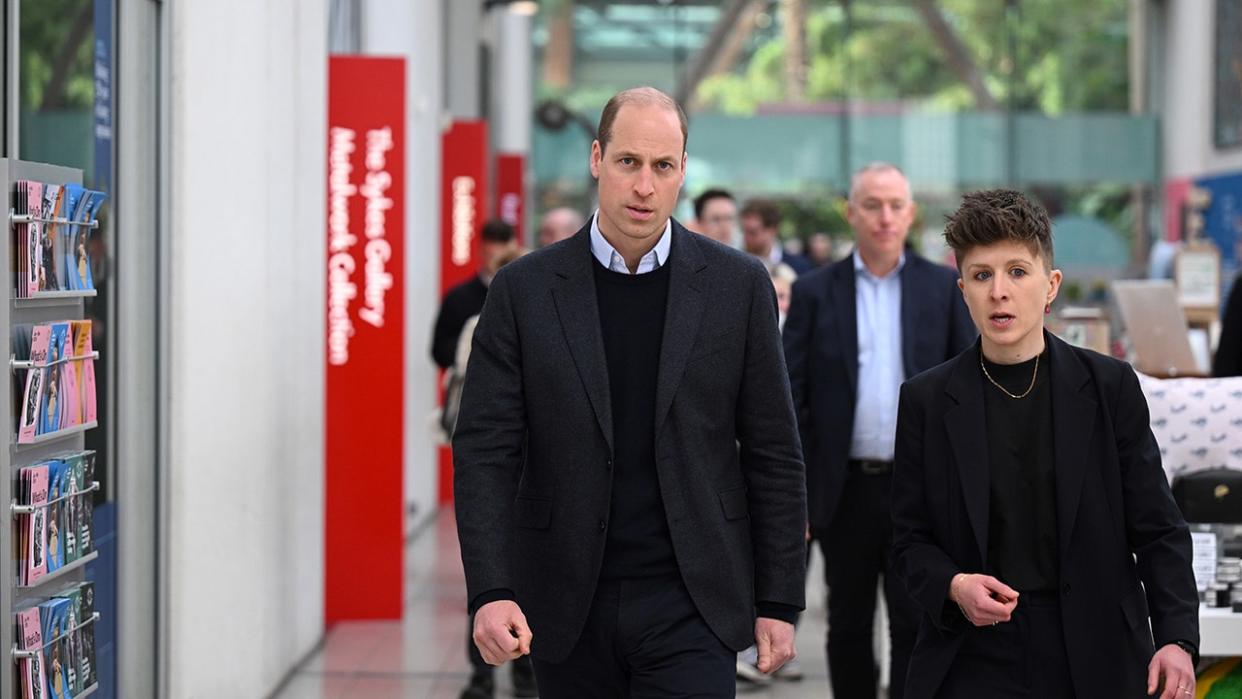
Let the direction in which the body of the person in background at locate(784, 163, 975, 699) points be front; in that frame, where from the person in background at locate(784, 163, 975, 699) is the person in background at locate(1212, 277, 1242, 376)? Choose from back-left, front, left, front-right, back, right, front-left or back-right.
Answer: back-left

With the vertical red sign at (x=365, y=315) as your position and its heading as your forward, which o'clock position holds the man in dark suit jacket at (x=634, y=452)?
The man in dark suit jacket is roughly at 12 o'clock from the vertical red sign.

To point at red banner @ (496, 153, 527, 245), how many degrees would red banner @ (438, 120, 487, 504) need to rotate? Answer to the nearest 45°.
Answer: approximately 180°

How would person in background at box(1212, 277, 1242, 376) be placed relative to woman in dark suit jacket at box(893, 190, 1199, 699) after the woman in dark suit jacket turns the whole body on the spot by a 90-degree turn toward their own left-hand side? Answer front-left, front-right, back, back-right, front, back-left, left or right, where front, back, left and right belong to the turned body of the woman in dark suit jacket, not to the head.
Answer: left

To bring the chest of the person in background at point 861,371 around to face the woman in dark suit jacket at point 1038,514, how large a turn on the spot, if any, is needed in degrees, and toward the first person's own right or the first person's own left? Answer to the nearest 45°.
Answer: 0° — they already face them

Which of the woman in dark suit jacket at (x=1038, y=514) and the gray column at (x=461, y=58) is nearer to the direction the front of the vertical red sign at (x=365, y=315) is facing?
the woman in dark suit jacket

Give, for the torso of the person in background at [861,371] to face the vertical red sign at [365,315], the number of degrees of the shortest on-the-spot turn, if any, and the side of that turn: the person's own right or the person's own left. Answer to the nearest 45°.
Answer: approximately 135° to the person's own right

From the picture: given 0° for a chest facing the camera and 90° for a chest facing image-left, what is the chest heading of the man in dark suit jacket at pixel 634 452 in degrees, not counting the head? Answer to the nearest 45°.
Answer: approximately 0°

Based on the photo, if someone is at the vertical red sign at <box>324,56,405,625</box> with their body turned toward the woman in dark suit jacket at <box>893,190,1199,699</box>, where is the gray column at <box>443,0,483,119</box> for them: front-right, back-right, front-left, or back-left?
back-left

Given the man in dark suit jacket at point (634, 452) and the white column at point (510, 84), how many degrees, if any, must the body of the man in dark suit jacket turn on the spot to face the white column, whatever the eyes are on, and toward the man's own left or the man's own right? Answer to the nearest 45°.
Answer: approximately 180°

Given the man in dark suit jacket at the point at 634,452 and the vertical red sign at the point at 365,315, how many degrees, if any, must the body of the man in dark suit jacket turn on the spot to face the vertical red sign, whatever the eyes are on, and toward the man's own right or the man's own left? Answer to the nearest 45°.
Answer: approximately 180°
